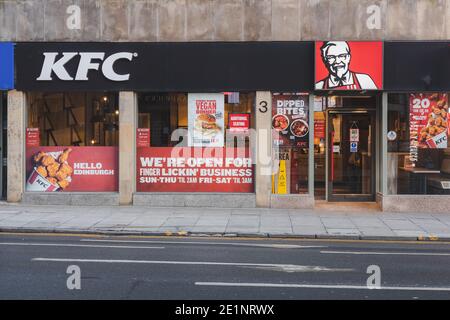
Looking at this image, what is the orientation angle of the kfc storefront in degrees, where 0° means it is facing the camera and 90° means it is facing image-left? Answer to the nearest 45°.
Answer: approximately 0°

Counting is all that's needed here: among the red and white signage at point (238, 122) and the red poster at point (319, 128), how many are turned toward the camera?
2

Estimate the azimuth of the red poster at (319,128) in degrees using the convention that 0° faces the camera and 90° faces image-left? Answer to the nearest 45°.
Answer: approximately 0°

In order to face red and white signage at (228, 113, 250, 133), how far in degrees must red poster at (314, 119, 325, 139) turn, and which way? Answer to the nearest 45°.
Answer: approximately 45° to its right
